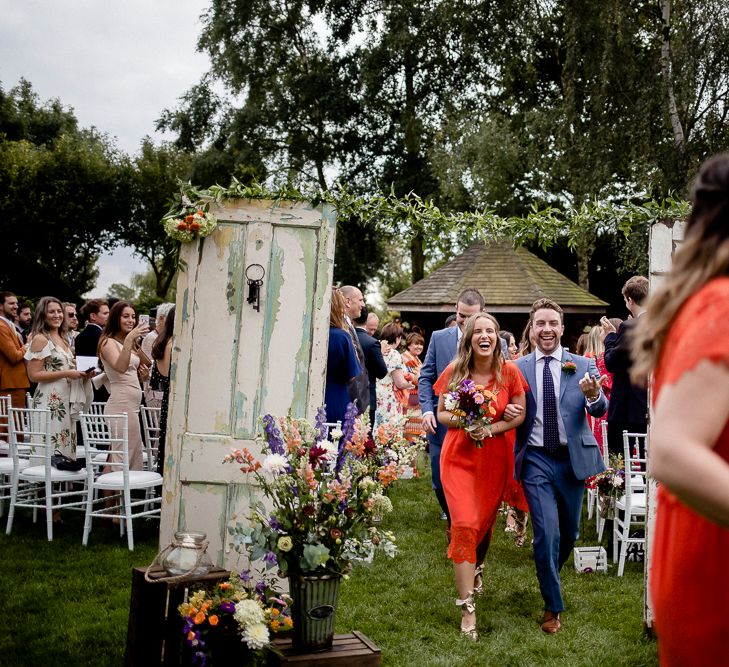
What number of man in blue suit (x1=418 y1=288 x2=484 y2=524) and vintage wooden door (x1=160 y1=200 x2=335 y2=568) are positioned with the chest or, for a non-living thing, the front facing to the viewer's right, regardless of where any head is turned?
0

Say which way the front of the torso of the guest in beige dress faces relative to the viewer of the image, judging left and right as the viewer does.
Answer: facing the viewer and to the right of the viewer

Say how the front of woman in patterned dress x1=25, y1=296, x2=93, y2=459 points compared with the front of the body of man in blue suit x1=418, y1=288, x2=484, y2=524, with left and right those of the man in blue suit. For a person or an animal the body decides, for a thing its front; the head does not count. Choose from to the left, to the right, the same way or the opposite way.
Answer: to the left

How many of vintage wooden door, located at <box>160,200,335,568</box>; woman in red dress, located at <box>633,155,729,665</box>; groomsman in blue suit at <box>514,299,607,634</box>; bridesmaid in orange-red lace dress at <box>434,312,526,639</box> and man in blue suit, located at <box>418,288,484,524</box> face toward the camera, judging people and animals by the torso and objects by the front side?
4

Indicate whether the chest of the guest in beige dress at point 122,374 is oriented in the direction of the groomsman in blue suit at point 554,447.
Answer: yes

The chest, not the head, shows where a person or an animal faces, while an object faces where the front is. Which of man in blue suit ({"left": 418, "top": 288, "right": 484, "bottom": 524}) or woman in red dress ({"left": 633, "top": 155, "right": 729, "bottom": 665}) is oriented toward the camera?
the man in blue suit

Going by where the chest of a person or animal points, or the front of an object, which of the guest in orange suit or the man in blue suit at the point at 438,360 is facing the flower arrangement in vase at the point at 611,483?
the guest in orange suit

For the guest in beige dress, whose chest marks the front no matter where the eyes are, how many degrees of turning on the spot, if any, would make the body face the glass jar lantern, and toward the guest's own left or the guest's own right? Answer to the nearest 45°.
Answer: approximately 45° to the guest's own right

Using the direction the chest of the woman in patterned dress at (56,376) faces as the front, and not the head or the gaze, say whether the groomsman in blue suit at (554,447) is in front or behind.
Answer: in front

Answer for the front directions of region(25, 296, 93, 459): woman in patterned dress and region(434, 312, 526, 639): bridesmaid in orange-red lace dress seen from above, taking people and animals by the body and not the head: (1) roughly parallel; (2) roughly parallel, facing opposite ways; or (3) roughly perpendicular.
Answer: roughly perpendicular

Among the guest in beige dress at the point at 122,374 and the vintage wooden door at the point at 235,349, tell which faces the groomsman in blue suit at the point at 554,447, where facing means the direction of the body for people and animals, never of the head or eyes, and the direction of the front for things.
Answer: the guest in beige dress

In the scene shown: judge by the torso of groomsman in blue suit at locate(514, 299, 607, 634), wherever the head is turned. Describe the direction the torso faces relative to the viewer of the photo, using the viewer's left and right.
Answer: facing the viewer

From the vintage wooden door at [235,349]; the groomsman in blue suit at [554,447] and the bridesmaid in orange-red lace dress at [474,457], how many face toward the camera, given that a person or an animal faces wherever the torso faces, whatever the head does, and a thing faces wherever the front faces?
3

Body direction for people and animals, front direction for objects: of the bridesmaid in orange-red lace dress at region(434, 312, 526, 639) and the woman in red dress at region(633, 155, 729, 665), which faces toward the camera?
the bridesmaid in orange-red lace dress

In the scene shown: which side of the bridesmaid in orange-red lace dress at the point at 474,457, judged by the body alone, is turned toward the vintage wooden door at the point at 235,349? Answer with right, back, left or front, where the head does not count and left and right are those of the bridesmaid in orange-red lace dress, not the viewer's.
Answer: right

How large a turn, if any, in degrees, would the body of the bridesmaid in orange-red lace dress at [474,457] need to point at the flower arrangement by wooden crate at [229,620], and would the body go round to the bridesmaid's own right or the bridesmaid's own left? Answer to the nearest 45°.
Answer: approximately 45° to the bridesmaid's own right

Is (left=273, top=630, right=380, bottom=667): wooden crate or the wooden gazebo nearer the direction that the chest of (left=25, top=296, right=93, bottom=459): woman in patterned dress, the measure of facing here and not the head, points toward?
the wooden crate

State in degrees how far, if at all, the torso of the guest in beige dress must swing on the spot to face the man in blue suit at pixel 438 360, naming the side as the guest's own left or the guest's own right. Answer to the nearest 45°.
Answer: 0° — they already face them

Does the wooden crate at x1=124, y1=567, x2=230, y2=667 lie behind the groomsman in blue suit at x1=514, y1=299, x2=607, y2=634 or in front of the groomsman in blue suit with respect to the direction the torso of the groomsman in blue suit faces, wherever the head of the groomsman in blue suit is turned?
in front

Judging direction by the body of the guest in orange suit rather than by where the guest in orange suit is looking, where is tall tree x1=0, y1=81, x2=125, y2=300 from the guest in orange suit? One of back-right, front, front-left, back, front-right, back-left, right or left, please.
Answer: back-left

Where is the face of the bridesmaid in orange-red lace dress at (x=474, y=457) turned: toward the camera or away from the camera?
toward the camera
